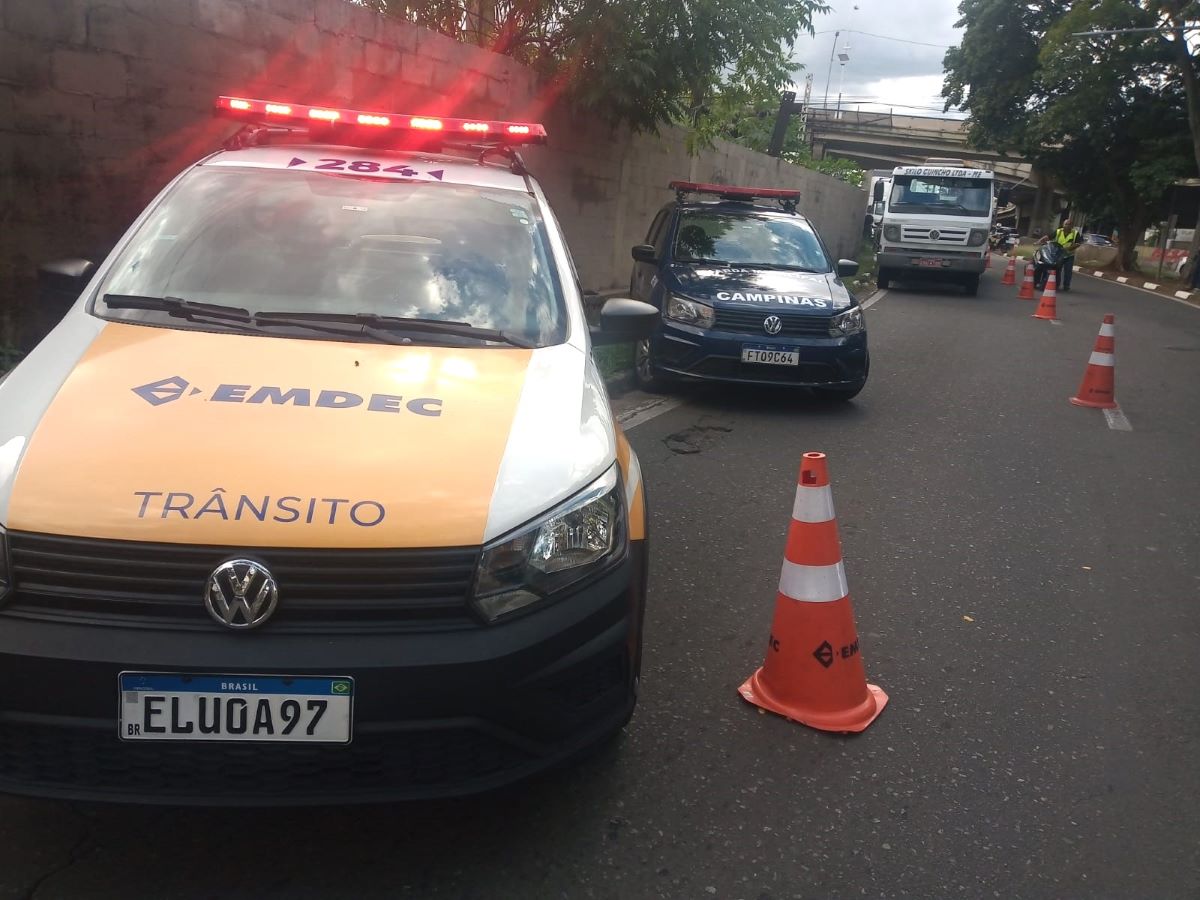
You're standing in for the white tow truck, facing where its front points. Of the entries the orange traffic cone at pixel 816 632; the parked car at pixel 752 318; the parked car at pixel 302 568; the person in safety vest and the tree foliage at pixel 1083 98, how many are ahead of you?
3

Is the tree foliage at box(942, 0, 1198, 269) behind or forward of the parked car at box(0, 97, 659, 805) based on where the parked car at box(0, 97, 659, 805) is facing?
behind

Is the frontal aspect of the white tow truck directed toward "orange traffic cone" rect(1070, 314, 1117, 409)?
yes

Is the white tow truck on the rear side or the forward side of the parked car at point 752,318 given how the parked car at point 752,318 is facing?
on the rear side

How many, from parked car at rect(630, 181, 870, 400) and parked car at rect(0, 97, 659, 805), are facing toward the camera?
2

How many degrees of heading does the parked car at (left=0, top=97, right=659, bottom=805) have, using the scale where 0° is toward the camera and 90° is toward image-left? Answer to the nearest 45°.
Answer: approximately 0°

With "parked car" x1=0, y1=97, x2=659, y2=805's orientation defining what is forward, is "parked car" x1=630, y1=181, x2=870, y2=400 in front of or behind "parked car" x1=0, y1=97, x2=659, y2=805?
behind

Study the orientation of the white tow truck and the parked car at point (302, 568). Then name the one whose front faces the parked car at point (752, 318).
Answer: the white tow truck

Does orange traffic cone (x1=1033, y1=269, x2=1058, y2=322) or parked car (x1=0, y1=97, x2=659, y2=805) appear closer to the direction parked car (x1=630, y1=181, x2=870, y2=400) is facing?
the parked car

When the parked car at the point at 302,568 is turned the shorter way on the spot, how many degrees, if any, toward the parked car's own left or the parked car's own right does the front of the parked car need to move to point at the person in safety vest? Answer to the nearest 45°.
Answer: approximately 135° to the parked car's own left

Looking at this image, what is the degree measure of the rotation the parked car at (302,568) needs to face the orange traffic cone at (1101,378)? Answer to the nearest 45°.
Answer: approximately 135° to its left
